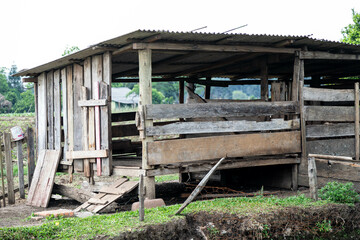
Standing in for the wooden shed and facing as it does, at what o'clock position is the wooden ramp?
The wooden ramp is roughly at 2 o'clock from the wooden shed.

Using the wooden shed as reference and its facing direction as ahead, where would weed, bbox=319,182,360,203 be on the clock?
The weed is roughly at 10 o'clock from the wooden shed.

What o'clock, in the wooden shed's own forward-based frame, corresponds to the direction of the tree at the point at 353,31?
The tree is roughly at 7 o'clock from the wooden shed.

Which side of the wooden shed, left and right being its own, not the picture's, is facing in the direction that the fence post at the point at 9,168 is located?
right

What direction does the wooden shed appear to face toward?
toward the camera

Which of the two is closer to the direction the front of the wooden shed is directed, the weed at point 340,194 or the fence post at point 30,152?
the weed

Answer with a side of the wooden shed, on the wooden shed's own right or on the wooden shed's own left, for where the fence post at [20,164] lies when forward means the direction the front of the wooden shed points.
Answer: on the wooden shed's own right

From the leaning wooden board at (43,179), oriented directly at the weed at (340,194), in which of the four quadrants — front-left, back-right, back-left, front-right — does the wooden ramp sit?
front-right

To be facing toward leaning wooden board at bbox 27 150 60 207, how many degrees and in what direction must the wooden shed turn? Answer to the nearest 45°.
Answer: approximately 90° to its right

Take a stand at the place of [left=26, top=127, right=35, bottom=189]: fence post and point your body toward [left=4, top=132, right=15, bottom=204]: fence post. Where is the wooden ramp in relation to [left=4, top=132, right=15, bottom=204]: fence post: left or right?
left

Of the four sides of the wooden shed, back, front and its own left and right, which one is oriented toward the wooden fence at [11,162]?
right

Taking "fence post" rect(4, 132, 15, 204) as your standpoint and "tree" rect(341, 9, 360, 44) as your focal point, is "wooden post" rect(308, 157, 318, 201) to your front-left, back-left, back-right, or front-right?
front-right
